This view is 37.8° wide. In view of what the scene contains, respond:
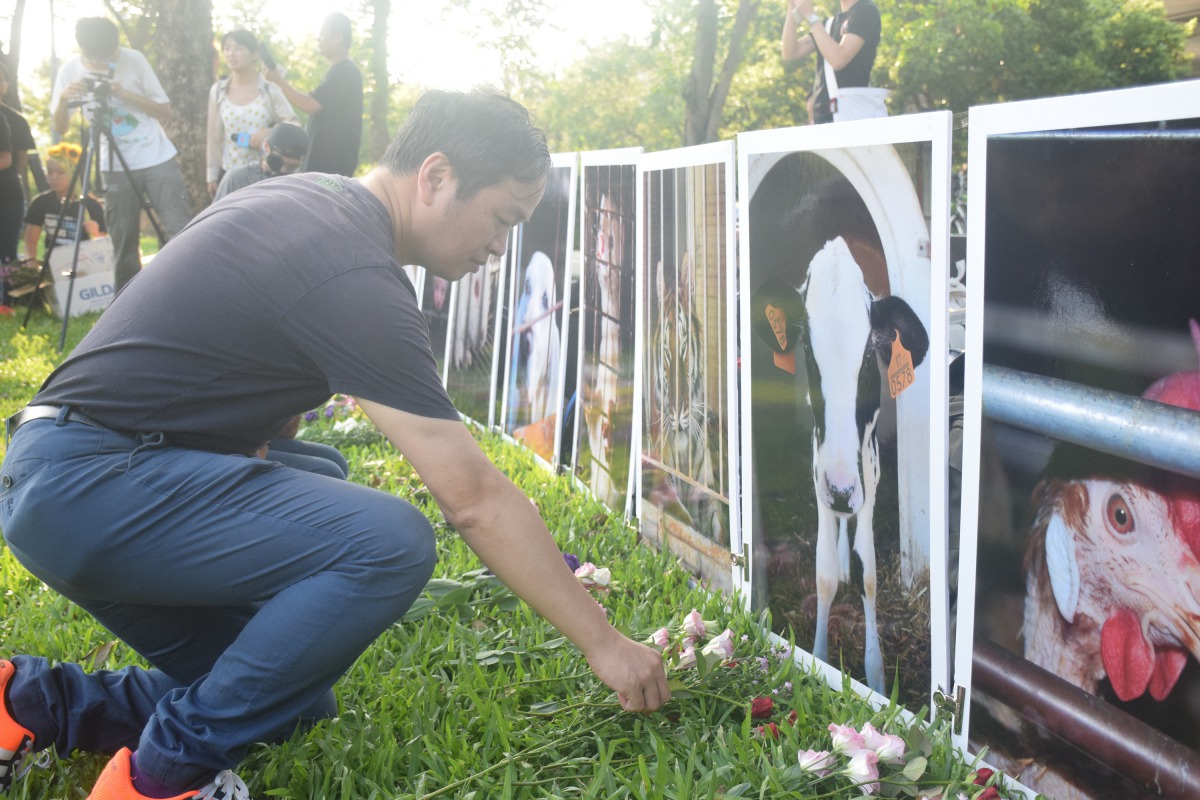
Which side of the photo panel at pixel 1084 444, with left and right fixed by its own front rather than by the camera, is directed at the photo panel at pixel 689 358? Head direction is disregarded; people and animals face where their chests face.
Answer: right

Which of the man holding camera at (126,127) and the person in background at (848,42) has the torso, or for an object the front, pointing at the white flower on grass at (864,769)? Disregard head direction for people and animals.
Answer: the man holding camera

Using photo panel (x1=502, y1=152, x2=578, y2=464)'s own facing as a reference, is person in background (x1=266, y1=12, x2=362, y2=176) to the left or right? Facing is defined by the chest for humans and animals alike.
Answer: on its right

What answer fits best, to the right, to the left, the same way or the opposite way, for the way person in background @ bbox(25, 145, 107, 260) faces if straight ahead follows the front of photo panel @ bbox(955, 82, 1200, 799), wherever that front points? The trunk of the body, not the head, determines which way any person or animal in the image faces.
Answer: to the left

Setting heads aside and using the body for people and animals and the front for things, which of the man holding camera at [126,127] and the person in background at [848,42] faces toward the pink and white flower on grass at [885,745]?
the man holding camera

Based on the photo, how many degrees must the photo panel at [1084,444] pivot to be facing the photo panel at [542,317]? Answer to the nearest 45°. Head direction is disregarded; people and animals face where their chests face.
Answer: approximately 90° to its right

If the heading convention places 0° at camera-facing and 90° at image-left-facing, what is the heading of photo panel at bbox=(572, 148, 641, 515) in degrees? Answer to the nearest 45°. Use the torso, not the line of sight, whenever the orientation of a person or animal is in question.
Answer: approximately 45°

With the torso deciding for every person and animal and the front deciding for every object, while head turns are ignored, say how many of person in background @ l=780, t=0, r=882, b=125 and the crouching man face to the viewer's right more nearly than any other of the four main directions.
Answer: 1

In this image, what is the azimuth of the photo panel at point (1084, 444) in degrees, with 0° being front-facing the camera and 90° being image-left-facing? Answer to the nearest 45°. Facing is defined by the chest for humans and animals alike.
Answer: approximately 45°

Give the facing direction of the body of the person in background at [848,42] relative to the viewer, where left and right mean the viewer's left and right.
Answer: facing to the left of the viewer

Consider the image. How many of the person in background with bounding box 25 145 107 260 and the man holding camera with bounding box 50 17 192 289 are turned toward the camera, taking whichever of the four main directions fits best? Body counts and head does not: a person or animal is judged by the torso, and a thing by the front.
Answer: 2

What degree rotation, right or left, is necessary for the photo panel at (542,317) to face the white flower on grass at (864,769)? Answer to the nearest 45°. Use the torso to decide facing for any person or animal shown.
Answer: approximately 45° to its left

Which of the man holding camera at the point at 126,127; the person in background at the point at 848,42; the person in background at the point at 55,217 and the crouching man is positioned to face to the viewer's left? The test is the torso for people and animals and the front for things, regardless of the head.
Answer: the person in background at the point at 848,42

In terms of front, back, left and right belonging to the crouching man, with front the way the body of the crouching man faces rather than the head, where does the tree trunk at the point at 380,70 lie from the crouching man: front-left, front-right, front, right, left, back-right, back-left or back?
left
